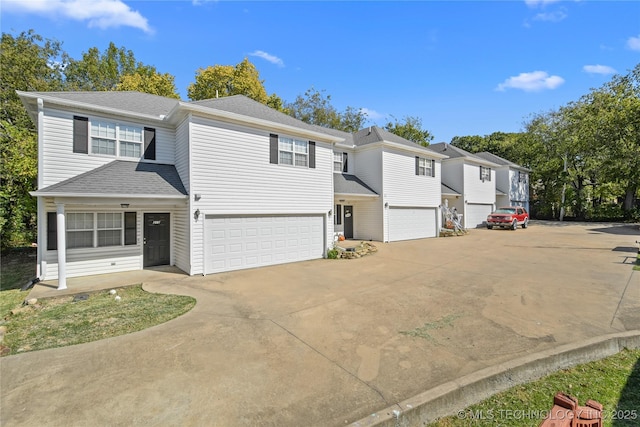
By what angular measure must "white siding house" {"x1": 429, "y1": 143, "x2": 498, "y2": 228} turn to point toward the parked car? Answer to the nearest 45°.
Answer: approximately 45° to its left

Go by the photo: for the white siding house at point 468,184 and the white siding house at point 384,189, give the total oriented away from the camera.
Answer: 0

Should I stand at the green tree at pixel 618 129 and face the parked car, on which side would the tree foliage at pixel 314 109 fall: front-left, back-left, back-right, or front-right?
front-right

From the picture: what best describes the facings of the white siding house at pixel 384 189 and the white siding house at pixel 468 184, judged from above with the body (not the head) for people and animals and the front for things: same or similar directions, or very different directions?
same or similar directions

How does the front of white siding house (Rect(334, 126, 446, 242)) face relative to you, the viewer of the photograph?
facing the viewer and to the right of the viewer

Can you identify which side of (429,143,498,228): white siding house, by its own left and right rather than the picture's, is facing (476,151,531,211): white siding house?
left

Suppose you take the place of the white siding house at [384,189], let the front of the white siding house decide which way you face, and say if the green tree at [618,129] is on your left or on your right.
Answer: on your left

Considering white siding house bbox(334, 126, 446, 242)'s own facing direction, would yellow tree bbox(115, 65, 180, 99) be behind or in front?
behind

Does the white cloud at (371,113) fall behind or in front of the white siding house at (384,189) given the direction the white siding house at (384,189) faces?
behind
